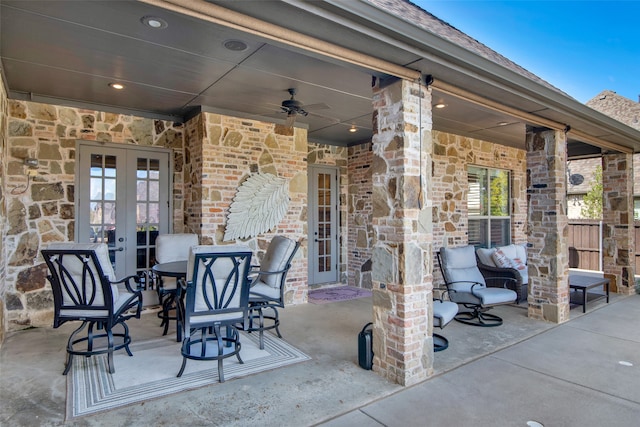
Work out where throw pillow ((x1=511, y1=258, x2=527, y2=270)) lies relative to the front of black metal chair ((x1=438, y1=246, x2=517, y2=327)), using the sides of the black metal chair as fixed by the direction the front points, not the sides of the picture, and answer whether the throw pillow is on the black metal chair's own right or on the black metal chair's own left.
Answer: on the black metal chair's own left

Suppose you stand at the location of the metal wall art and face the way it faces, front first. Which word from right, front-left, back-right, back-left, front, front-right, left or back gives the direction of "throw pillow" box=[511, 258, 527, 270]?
left

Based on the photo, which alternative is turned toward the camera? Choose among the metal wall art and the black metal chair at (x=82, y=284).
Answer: the metal wall art

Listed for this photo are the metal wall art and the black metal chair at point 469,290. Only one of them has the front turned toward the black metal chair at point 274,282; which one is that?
the metal wall art

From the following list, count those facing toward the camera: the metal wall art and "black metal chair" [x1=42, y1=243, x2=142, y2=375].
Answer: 1

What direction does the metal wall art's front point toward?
toward the camera

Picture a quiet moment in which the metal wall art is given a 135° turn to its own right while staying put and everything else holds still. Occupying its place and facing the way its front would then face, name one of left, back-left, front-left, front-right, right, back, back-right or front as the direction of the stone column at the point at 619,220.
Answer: back-right

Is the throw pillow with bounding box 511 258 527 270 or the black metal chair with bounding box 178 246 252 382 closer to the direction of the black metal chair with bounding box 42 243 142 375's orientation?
the throw pillow

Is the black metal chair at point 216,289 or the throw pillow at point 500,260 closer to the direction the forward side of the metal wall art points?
the black metal chair

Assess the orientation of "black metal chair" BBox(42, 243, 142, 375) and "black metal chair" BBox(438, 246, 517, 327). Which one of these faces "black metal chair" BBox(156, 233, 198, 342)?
"black metal chair" BBox(42, 243, 142, 375)

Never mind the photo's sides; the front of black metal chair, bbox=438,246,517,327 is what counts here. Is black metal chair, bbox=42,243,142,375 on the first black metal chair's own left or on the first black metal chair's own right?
on the first black metal chair's own right

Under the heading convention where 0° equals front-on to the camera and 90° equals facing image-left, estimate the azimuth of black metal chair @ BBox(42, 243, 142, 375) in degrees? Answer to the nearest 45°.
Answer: approximately 225°

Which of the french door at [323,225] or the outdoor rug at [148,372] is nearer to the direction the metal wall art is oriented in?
the outdoor rug

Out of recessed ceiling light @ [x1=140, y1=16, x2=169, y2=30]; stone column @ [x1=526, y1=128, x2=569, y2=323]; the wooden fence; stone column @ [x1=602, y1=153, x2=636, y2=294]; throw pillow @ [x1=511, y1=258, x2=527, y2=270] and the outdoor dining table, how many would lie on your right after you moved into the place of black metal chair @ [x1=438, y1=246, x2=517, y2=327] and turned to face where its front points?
2

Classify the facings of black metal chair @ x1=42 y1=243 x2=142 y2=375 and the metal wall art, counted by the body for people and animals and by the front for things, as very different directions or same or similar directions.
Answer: very different directions
